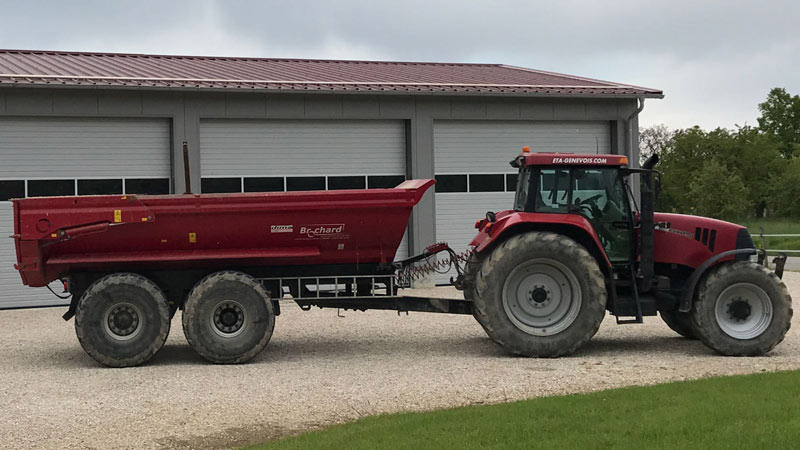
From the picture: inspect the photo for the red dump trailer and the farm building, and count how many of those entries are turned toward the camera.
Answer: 1

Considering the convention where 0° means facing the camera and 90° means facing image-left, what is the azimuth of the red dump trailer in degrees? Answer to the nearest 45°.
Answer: approximately 270°

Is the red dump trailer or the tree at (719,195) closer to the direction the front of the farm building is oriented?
the red dump trailer

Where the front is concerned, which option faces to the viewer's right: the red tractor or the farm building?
the red tractor

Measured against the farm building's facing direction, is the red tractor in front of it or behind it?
in front

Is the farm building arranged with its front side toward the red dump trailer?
yes

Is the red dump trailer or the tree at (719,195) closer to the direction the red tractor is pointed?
the tree

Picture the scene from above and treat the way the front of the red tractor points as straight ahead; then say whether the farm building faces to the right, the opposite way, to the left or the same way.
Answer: to the right

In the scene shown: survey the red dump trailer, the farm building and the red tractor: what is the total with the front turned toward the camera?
1

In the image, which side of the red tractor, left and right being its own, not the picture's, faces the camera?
right

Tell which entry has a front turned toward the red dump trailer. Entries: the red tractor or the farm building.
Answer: the farm building

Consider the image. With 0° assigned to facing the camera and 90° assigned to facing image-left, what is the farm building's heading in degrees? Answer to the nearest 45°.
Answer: approximately 0°
